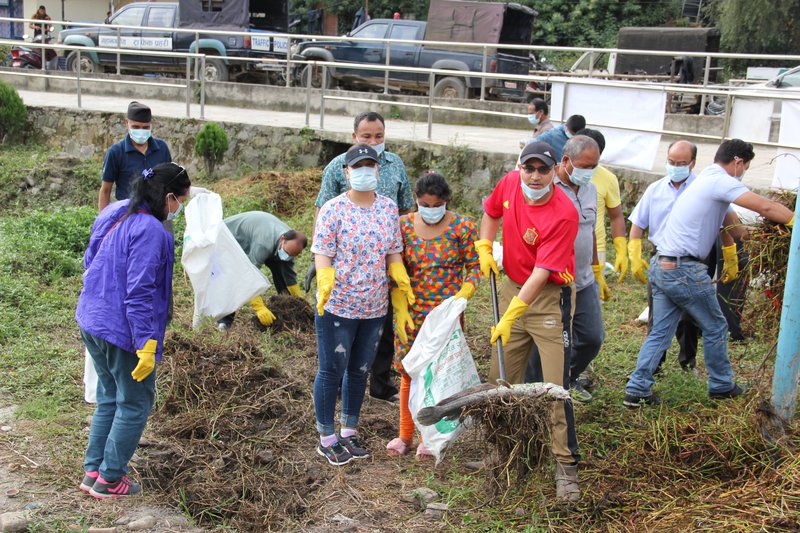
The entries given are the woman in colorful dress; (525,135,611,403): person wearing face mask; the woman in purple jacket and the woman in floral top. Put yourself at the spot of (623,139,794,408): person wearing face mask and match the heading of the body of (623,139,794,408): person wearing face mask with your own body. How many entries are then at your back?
4

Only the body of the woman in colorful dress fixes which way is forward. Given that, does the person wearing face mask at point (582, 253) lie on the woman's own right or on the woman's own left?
on the woman's own left

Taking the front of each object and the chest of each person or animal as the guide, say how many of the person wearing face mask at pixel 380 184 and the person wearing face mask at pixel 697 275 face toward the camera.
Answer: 1

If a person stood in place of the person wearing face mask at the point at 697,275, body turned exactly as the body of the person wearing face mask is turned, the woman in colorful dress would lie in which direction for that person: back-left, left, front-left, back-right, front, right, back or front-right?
back

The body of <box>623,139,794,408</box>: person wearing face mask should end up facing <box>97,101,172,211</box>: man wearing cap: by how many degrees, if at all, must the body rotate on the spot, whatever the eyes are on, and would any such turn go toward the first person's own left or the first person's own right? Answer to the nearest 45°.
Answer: approximately 135° to the first person's own left

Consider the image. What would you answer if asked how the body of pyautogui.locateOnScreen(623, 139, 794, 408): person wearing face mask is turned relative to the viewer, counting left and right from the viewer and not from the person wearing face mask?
facing away from the viewer and to the right of the viewer
